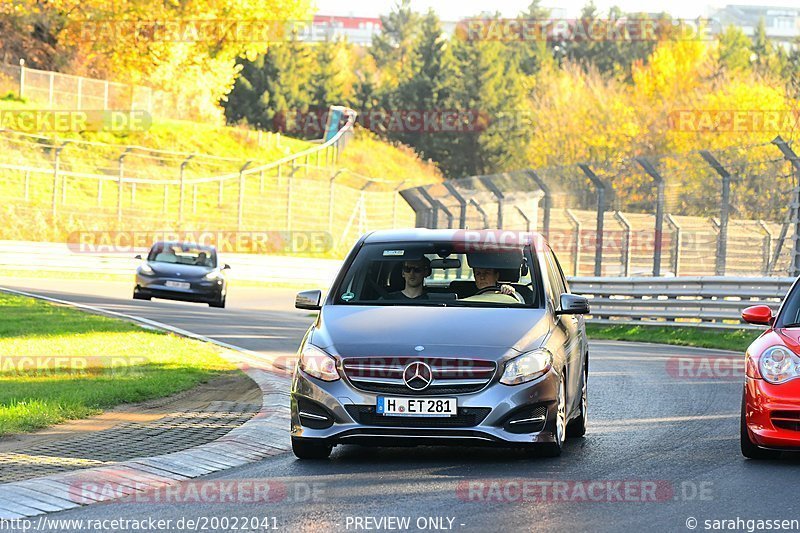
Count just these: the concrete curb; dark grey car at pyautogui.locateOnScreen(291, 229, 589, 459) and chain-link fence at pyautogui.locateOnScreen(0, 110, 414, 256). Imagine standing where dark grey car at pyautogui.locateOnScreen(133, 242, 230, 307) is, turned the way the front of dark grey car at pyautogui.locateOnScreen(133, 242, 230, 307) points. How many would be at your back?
1

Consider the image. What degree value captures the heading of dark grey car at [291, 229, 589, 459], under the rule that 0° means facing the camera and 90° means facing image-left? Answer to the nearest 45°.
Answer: approximately 0°

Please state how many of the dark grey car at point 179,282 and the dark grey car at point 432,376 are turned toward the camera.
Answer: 2

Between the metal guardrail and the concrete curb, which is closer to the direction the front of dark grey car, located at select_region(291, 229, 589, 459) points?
the concrete curb

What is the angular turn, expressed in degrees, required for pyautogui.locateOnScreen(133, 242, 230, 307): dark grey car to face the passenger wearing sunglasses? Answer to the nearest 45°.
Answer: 0° — it already faces them

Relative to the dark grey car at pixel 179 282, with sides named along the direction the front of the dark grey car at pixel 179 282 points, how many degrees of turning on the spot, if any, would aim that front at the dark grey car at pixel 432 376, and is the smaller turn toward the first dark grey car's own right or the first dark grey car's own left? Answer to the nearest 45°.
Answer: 0° — it already faces it

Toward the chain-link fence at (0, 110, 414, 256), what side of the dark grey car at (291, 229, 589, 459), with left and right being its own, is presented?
back

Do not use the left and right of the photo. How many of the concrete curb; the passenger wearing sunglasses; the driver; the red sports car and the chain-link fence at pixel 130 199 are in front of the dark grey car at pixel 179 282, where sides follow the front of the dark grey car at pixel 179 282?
4

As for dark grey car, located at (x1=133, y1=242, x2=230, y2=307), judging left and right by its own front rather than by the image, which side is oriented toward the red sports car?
front

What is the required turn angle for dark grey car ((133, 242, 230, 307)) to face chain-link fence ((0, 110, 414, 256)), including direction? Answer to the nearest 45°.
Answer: approximately 180°
